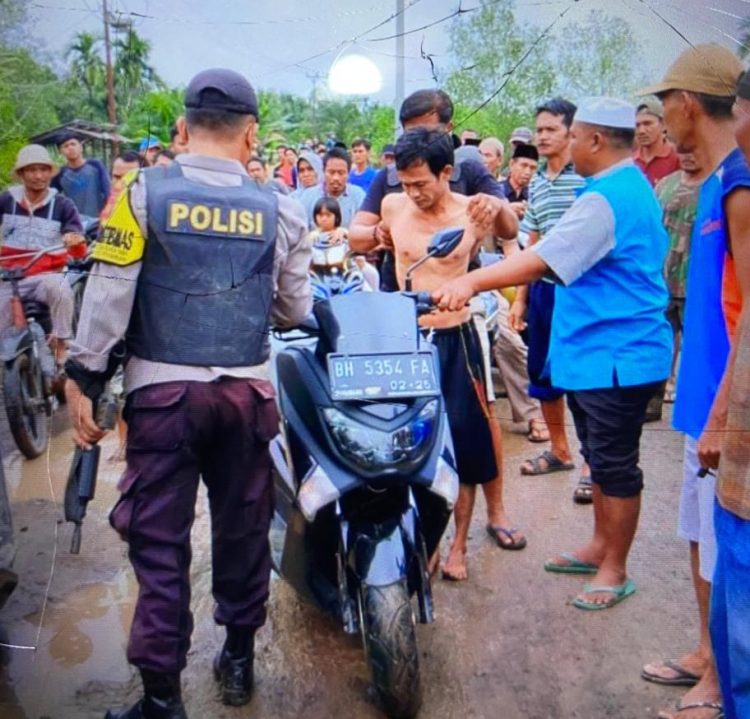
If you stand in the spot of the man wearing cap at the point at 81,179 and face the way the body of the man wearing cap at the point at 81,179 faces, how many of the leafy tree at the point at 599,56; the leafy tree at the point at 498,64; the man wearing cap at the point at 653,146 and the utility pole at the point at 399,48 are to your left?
4

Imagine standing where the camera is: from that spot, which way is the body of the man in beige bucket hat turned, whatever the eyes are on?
toward the camera

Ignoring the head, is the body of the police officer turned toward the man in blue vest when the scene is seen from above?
no

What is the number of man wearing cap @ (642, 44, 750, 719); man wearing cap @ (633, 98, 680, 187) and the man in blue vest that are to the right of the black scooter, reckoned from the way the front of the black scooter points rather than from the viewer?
0

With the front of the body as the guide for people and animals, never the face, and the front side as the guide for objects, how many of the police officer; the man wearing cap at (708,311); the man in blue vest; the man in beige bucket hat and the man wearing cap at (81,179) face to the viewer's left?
2

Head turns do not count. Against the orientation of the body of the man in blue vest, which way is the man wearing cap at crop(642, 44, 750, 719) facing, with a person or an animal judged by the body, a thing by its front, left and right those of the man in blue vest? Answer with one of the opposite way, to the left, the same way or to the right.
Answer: the same way

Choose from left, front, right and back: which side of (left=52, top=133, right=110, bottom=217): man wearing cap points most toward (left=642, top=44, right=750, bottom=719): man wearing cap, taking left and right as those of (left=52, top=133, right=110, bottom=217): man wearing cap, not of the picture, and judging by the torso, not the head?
front

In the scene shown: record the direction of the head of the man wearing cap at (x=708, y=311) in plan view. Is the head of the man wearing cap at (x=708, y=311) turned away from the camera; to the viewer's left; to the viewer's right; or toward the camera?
to the viewer's left

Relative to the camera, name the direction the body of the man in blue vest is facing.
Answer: to the viewer's left

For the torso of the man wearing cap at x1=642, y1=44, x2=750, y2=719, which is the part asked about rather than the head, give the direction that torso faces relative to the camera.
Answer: to the viewer's left

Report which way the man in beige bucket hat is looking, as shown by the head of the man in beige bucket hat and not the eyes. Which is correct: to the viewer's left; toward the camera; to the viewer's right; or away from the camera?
toward the camera

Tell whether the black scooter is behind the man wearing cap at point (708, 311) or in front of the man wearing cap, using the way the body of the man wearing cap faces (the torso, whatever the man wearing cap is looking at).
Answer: in front

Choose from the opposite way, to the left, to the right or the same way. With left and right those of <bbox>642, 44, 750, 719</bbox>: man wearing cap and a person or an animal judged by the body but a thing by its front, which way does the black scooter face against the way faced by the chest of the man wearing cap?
to the left

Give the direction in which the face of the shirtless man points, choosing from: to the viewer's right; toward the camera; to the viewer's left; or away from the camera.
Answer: toward the camera

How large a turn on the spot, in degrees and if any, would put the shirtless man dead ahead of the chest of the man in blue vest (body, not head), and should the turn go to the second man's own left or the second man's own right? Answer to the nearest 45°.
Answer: approximately 45° to the second man's own right

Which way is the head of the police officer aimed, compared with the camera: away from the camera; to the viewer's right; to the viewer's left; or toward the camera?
away from the camera

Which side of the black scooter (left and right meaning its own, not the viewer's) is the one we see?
front
